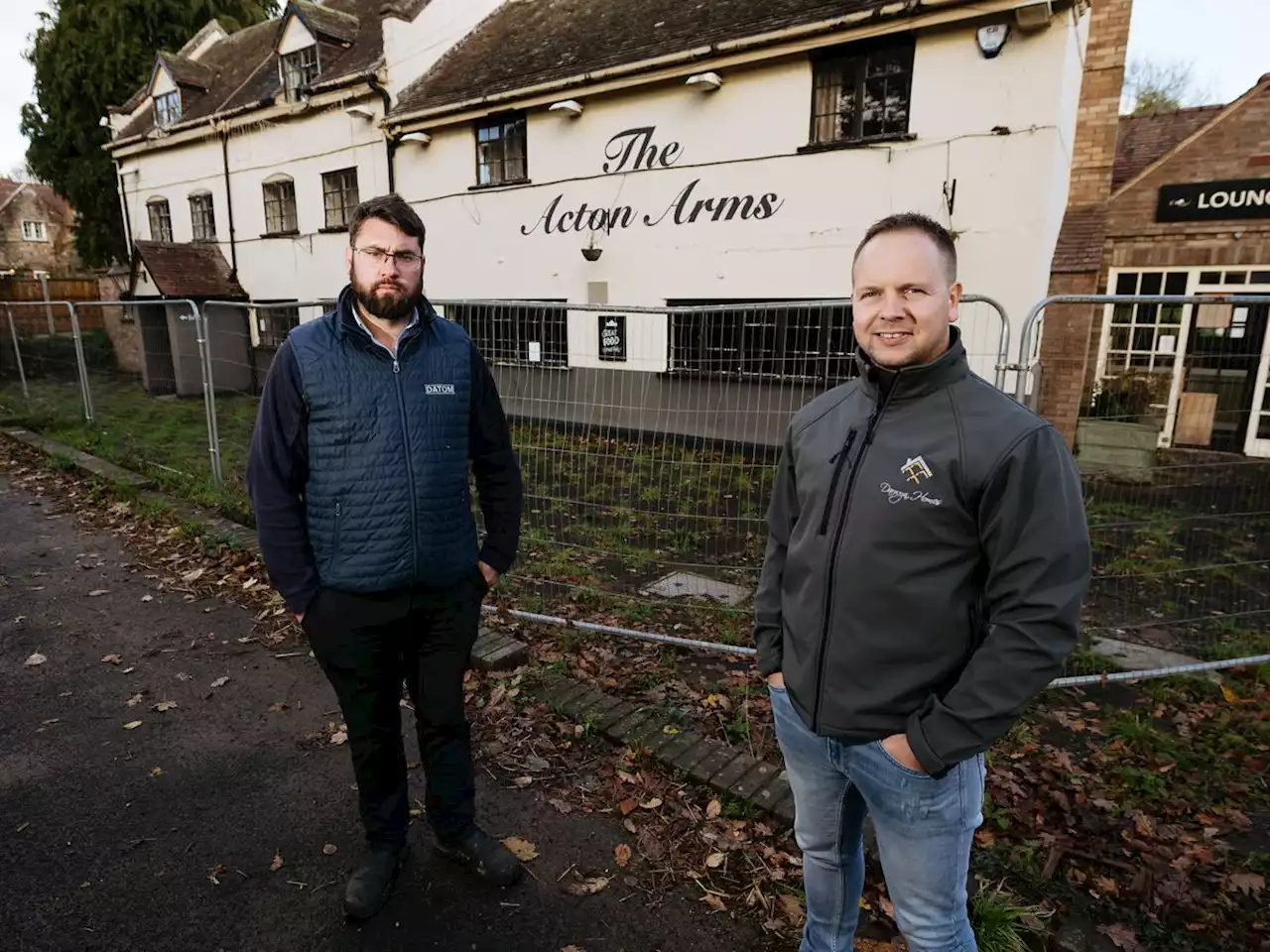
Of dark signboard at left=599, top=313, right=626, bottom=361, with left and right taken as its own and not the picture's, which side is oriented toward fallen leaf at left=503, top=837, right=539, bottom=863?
front

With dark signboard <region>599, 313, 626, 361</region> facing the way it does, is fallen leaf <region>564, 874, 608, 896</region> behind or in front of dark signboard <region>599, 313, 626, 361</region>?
in front

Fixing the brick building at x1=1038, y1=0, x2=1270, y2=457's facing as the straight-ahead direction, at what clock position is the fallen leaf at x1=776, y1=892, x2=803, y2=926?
The fallen leaf is roughly at 12 o'clock from the brick building.

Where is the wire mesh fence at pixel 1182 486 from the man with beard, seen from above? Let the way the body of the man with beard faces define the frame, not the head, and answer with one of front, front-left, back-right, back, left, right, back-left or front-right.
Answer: left

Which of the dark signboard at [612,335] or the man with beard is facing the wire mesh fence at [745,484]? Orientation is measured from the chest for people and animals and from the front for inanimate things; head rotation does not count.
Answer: the dark signboard

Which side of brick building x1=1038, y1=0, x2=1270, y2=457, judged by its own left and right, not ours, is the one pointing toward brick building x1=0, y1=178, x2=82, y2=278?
right

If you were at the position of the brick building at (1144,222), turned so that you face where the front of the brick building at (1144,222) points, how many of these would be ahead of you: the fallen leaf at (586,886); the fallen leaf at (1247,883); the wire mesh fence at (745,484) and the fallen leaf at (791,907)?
4

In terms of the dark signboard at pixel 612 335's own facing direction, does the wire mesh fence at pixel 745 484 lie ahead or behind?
ahead
